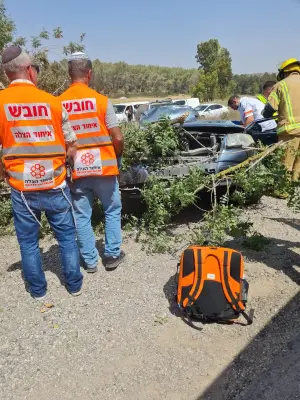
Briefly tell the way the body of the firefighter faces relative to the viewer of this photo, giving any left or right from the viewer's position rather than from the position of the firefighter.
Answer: facing away from the viewer and to the left of the viewer

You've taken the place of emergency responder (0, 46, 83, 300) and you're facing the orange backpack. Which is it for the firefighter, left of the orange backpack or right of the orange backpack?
left

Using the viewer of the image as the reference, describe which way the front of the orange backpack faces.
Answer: facing away from the viewer

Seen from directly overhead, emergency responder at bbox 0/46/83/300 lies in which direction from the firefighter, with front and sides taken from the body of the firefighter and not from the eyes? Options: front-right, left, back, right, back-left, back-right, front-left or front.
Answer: left

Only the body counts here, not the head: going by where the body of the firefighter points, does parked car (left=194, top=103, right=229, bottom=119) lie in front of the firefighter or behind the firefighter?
in front

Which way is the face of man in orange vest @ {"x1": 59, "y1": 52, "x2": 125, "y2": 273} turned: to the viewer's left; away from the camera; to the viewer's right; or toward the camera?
away from the camera

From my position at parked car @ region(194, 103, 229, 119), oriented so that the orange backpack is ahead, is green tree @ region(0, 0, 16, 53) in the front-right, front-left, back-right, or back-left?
front-right
